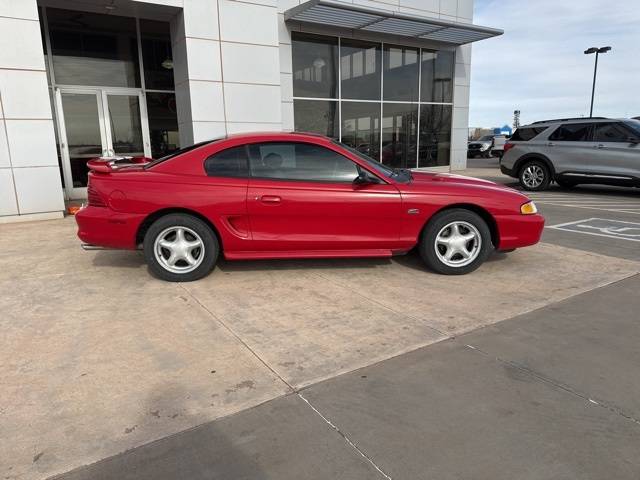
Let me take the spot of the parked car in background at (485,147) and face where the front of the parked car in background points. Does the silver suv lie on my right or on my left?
on my left

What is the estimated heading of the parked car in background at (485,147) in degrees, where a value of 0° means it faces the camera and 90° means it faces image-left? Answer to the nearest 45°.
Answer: approximately 45°

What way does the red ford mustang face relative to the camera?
to the viewer's right

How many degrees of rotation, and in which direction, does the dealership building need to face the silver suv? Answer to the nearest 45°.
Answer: approximately 45° to its left

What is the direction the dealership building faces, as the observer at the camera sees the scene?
facing the viewer and to the right of the viewer

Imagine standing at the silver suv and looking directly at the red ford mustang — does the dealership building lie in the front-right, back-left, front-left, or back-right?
front-right

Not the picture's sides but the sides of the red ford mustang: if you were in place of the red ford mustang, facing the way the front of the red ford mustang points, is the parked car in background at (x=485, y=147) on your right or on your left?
on your left

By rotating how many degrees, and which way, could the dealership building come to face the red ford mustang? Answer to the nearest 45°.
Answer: approximately 45° to its right

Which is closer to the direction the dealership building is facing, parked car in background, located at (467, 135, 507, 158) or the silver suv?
the silver suv

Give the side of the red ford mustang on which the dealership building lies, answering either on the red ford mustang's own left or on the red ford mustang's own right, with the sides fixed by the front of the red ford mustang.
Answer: on the red ford mustang's own left

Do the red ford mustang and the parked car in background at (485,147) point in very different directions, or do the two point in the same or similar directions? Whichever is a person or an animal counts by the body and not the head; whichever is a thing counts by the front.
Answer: very different directions

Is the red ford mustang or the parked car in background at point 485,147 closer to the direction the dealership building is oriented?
the red ford mustang

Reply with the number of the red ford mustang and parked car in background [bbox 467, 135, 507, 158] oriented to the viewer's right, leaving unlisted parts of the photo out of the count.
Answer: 1

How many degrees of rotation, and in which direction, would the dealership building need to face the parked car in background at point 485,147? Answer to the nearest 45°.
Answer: approximately 90° to its left
